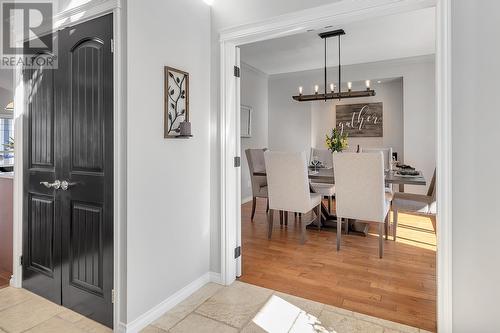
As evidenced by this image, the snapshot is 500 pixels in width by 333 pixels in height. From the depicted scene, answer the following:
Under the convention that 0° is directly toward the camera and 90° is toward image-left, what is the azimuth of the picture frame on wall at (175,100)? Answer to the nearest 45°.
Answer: approximately 315°

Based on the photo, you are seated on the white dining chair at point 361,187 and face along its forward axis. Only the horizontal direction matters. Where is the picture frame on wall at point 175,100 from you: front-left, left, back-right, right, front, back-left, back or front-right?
back-left

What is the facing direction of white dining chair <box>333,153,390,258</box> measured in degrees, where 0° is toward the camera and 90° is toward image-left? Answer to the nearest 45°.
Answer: approximately 180°

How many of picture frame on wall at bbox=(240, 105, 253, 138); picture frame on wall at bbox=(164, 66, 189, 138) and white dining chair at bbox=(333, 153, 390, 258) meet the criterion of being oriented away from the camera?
1

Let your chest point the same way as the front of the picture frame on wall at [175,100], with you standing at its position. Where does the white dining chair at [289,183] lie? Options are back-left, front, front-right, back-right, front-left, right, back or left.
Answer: left

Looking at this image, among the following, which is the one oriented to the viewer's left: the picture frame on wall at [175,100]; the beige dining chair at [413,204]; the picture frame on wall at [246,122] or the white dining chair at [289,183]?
the beige dining chair at [413,204]

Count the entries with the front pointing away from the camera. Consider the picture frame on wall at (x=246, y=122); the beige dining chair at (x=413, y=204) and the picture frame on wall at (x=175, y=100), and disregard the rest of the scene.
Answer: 0

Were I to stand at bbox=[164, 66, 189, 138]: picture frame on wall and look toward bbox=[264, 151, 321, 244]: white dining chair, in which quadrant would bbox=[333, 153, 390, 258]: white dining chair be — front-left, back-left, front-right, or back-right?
front-right

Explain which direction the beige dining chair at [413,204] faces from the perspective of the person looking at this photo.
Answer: facing to the left of the viewer

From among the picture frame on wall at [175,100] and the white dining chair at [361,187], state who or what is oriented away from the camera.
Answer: the white dining chair

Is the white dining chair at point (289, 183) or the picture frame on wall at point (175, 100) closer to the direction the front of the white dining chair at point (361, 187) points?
the white dining chair

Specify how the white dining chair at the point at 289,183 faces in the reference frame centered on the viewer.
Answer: facing away from the viewer and to the right of the viewer

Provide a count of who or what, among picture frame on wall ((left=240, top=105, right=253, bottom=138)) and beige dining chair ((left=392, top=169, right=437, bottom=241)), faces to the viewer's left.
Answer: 1

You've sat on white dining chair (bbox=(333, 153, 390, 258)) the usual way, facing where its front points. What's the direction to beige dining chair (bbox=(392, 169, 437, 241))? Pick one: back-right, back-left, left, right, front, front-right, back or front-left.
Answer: front-right

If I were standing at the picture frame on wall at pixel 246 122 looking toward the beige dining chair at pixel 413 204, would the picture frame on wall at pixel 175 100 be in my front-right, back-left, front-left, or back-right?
front-right

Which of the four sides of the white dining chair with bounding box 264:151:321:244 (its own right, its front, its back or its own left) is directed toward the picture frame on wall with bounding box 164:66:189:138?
back
